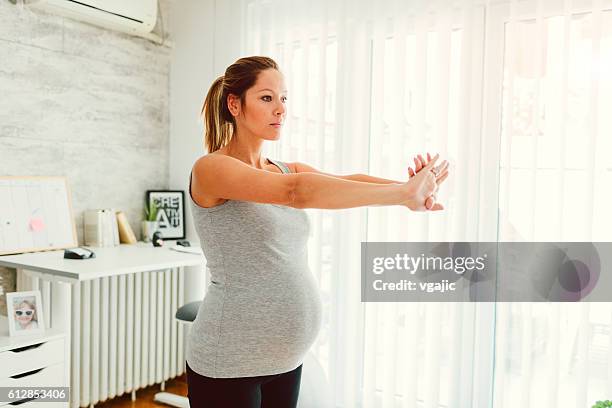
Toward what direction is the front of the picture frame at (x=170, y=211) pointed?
toward the camera

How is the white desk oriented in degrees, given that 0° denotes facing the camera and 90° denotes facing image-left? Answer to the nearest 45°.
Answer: approximately 315°

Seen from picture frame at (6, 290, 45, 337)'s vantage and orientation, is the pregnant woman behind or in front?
in front

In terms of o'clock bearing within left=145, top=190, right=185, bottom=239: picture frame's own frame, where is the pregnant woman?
The pregnant woman is roughly at 12 o'clock from the picture frame.

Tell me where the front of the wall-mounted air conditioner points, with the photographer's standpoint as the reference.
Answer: facing the viewer and to the right of the viewer

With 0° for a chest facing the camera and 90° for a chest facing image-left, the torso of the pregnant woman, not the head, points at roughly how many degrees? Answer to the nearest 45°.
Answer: approximately 315°

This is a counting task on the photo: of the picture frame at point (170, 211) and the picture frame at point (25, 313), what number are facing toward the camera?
2

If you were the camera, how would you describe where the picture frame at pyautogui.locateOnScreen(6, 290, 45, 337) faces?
facing the viewer

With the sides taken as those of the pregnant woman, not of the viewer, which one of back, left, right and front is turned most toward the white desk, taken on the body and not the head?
back

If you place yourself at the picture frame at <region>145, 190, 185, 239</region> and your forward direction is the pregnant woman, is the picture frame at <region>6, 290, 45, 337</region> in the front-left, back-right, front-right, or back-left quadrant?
front-right

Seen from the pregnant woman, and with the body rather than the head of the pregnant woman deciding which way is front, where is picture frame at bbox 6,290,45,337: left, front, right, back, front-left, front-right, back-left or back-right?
back

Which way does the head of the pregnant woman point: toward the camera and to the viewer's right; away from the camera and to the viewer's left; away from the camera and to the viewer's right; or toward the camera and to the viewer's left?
toward the camera and to the viewer's right
